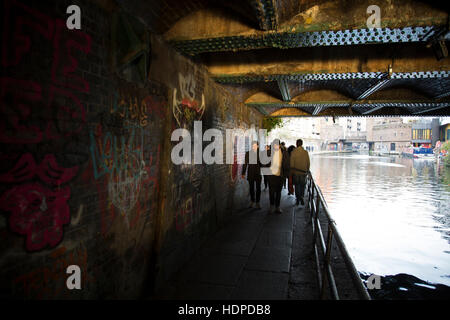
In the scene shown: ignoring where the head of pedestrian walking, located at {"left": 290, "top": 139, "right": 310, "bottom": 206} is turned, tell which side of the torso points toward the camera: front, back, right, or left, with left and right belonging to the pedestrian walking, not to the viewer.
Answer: back

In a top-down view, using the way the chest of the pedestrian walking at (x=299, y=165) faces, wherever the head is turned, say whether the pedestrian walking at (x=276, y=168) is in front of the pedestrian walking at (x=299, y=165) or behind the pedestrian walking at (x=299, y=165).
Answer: behind
